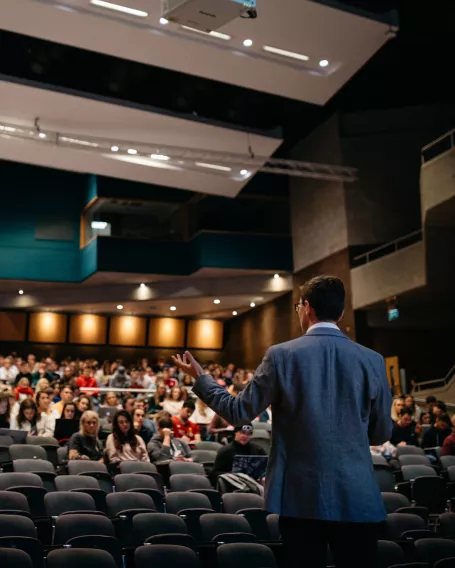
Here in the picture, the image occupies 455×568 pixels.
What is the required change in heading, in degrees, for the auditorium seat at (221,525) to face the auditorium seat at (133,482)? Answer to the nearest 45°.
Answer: approximately 180°

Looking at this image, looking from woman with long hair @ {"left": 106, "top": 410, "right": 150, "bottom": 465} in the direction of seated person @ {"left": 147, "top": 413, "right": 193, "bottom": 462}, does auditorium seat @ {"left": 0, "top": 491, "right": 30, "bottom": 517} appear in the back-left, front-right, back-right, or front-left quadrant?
back-right

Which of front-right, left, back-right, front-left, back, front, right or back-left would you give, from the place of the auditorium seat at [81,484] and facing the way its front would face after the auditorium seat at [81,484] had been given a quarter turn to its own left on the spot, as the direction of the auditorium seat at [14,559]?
back-right

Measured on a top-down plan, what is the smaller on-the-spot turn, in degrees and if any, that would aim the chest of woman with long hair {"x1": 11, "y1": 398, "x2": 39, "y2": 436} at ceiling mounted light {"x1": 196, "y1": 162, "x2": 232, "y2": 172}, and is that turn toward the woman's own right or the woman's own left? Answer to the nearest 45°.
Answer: approximately 90° to the woman's own left

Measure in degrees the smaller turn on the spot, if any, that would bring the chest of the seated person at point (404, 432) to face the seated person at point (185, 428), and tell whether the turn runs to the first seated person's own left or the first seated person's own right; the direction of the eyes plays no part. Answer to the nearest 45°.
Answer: approximately 45° to the first seated person's own right

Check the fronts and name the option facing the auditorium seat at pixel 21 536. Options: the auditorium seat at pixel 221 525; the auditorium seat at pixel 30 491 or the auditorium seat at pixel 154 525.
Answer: the auditorium seat at pixel 30 491

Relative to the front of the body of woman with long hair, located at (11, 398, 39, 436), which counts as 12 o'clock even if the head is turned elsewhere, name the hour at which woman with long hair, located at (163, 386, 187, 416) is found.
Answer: woman with long hair, located at (163, 386, 187, 416) is roughly at 9 o'clock from woman with long hair, located at (11, 398, 39, 436).

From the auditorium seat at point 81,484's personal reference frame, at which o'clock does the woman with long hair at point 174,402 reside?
The woman with long hair is roughly at 8 o'clock from the auditorium seat.

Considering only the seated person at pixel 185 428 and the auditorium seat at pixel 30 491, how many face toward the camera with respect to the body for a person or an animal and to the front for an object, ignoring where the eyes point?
2

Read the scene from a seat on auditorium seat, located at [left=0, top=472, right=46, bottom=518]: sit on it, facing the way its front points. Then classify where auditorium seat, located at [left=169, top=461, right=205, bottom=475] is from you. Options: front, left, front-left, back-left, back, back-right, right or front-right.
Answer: back-left

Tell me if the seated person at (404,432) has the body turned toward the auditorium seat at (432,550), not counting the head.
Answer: yes

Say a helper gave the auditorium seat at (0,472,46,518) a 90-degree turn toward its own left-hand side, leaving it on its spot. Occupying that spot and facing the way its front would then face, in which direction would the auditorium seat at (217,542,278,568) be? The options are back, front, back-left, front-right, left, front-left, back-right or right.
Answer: front-right
